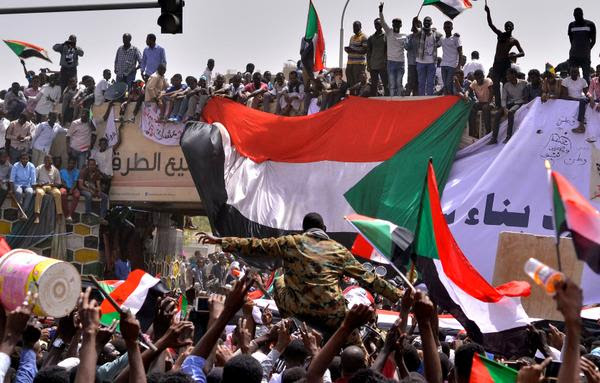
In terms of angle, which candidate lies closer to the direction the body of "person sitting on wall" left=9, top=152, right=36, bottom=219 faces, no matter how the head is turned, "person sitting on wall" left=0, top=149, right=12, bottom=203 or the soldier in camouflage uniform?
the soldier in camouflage uniform

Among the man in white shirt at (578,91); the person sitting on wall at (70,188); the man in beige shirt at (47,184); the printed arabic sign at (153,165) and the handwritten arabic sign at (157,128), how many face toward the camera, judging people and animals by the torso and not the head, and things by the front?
5

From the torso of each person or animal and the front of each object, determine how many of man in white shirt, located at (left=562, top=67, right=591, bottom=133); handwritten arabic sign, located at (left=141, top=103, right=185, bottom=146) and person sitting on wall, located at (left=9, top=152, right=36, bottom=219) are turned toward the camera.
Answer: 3

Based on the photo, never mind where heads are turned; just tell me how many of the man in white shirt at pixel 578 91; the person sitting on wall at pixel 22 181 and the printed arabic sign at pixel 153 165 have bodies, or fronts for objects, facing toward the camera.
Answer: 3

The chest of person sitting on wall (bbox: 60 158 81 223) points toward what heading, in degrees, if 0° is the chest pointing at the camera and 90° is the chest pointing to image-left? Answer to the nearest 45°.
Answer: approximately 0°

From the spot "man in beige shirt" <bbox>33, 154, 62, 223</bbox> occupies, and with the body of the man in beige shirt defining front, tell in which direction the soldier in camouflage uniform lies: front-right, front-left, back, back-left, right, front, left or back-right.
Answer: front

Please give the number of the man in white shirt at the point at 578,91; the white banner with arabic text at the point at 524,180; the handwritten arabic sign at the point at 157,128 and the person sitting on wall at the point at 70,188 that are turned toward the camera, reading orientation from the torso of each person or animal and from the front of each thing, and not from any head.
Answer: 4

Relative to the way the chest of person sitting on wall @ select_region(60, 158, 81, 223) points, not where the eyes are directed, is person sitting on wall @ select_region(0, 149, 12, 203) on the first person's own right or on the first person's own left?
on the first person's own right

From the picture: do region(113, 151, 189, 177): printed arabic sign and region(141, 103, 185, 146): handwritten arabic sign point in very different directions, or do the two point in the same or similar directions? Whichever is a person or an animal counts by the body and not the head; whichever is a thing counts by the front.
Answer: same or similar directions

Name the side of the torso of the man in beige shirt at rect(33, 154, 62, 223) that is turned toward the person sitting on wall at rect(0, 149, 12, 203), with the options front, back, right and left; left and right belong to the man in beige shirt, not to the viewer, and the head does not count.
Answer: right

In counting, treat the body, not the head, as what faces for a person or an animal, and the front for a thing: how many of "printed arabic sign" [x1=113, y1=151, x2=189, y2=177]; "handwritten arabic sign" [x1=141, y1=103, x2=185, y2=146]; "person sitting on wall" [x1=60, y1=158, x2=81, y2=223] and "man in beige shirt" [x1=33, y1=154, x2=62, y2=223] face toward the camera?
4
